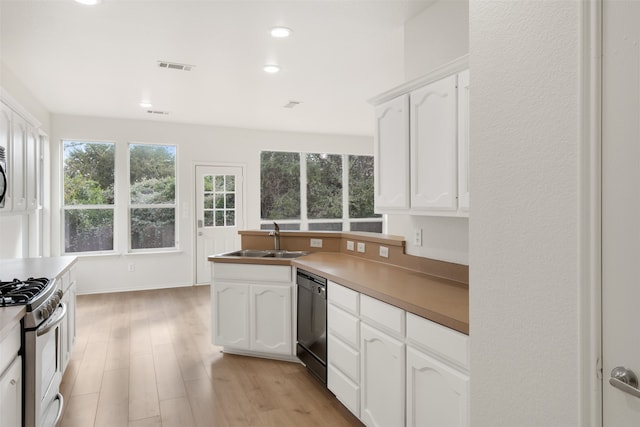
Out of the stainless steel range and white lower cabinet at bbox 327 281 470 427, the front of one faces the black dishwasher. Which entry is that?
the stainless steel range

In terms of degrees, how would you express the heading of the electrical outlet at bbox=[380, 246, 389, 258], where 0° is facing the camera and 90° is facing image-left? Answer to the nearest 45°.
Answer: approximately 45°

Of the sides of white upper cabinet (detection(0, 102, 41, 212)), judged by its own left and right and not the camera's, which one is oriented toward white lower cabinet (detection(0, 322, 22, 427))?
right

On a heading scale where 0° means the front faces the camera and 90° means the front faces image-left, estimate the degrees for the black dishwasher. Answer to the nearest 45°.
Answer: approximately 45°

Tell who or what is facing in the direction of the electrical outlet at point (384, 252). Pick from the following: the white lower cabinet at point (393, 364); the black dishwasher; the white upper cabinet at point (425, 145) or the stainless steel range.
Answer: the stainless steel range

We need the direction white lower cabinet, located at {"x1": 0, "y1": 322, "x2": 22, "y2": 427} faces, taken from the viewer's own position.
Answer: facing to the right of the viewer

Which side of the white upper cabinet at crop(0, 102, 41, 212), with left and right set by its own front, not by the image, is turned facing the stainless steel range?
right

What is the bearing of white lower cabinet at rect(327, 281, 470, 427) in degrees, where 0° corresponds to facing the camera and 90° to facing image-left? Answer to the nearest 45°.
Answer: approximately 45°

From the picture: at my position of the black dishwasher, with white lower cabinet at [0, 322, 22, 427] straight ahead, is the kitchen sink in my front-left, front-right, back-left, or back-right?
back-right

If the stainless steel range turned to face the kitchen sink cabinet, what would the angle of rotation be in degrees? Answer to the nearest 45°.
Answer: approximately 45° to its left

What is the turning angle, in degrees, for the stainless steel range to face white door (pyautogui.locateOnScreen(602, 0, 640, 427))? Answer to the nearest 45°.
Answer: approximately 45° to its right

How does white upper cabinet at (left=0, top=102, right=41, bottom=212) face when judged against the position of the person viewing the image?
facing to the right of the viewer

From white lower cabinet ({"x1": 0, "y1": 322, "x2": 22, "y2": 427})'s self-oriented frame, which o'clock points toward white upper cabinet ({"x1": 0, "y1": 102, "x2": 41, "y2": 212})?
The white upper cabinet is roughly at 9 o'clock from the white lower cabinet.
